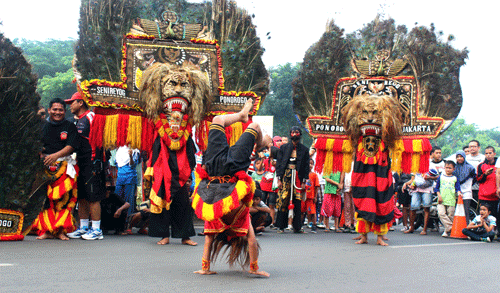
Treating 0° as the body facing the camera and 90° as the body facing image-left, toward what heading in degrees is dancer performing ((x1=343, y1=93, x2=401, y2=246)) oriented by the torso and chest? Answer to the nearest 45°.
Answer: approximately 0°

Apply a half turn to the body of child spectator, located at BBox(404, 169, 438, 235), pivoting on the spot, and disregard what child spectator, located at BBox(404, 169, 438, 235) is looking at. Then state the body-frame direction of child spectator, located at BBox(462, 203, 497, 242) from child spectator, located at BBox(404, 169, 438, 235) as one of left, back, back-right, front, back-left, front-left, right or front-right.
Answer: right

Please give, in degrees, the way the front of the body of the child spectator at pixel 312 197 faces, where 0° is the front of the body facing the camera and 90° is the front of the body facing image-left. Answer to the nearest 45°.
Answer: approximately 45°

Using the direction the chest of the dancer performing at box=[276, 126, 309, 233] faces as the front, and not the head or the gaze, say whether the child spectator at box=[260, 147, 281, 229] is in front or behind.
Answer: behind

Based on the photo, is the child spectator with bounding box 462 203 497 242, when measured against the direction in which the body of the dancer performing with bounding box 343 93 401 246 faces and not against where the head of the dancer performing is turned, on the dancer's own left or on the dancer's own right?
on the dancer's own left

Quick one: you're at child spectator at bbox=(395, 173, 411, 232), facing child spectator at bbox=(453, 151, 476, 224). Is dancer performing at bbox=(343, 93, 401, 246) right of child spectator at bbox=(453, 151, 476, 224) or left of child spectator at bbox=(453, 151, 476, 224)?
right

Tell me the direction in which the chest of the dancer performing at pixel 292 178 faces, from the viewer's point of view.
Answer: toward the camera

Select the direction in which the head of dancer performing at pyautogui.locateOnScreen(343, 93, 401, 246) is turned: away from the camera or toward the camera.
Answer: toward the camera

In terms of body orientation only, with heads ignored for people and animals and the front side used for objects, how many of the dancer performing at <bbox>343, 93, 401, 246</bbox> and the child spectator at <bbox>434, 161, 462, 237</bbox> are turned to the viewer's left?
0

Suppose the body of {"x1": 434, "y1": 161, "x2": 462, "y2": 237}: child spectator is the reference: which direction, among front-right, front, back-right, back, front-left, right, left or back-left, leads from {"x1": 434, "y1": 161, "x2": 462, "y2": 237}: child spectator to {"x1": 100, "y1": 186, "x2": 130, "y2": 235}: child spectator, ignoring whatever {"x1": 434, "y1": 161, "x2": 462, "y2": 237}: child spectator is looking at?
front-right
